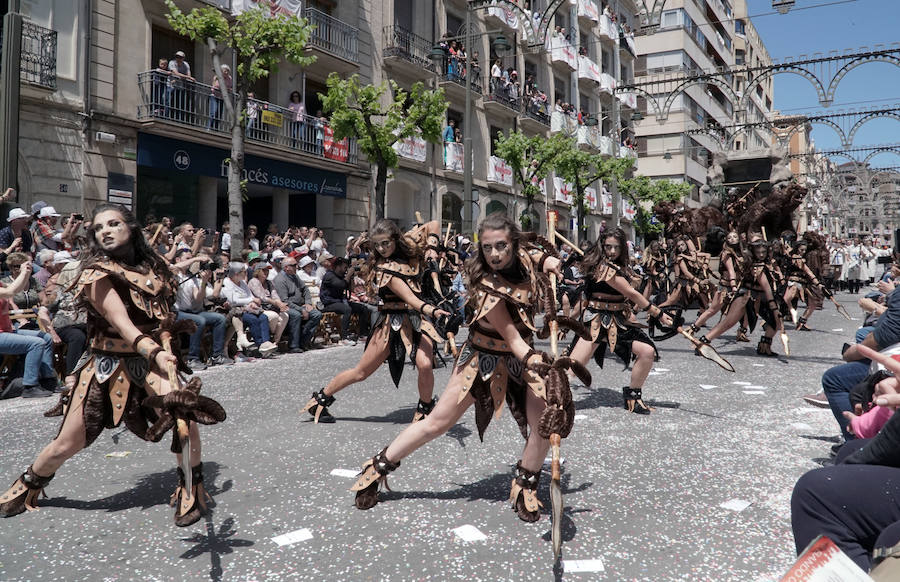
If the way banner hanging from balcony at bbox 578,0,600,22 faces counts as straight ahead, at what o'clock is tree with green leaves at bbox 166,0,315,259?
The tree with green leaves is roughly at 2 o'clock from the banner hanging from balcony.

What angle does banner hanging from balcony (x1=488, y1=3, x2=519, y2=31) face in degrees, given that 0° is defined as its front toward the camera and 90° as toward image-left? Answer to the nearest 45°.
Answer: approximately 315°

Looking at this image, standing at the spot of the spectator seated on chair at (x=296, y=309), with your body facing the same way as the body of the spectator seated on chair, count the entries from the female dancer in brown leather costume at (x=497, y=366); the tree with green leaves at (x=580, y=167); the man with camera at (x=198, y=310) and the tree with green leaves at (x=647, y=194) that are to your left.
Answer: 2

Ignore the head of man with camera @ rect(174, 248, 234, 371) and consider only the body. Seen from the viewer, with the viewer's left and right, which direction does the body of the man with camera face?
facing the viewer and to the right of the viewer

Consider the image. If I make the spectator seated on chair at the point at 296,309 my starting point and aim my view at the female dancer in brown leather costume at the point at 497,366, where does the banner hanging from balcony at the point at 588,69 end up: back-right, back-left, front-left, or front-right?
back-left

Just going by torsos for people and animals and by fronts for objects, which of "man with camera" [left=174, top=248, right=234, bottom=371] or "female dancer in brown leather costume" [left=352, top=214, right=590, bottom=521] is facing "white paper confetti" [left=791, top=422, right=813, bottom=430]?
the man with camera

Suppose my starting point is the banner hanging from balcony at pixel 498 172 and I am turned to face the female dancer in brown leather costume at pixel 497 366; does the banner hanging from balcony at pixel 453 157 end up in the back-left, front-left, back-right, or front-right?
front-right

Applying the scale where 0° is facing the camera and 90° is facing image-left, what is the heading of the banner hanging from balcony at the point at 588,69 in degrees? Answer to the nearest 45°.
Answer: approximately 315°

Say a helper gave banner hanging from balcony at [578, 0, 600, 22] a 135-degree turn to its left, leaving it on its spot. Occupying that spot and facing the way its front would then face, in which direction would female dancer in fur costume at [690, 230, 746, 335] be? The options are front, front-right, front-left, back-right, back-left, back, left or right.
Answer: back

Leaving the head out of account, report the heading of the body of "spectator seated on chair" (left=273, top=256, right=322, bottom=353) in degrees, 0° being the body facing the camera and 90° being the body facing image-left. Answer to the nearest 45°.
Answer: approximately 315°

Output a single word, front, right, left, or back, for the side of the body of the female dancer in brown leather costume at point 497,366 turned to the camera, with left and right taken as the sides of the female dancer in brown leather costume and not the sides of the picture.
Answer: front

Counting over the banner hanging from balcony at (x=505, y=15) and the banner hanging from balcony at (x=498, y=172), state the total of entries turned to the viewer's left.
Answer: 0

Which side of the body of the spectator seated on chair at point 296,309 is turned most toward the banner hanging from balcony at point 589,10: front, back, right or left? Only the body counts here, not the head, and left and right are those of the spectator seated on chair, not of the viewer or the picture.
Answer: left
